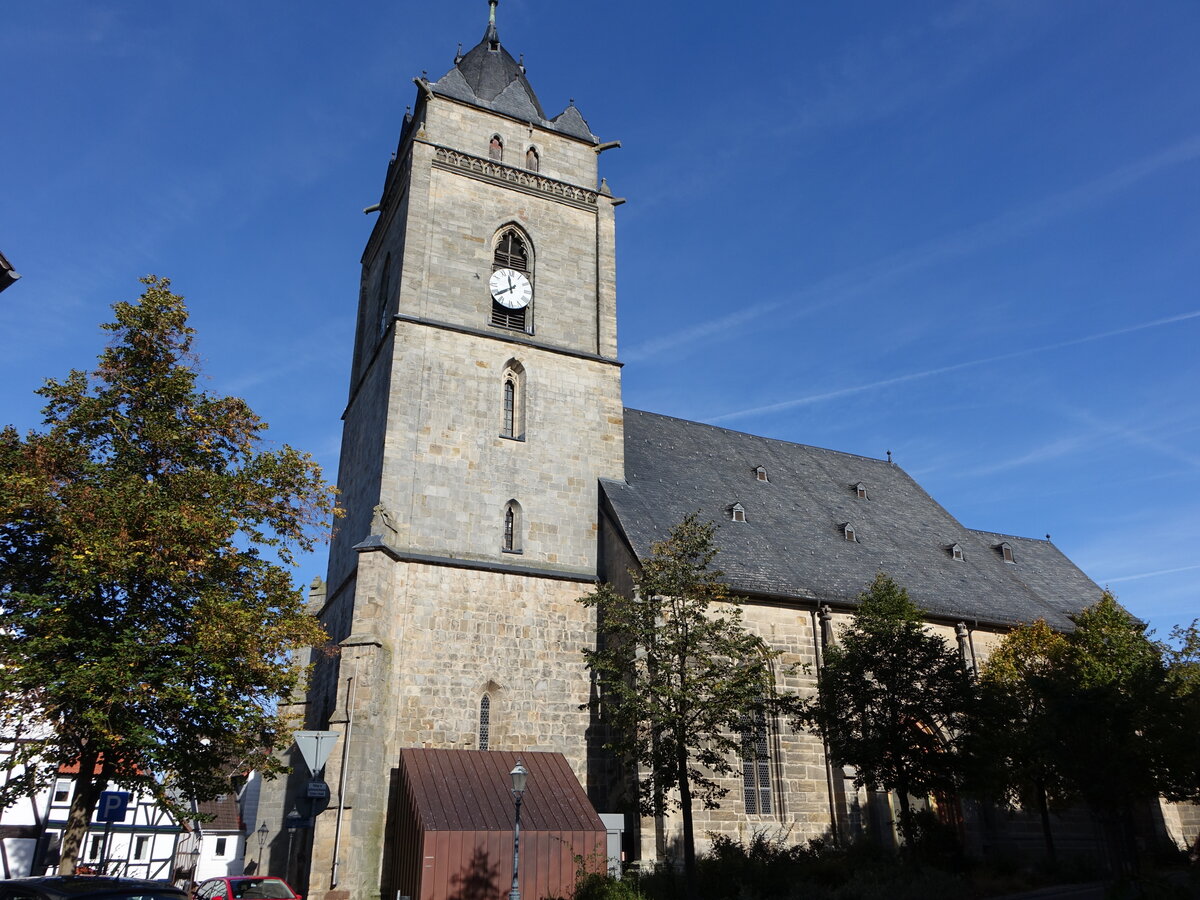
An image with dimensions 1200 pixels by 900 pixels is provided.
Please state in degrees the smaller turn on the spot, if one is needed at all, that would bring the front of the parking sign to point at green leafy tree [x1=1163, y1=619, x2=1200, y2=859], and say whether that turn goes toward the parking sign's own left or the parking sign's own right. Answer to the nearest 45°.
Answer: approximately 45° to the parking sign's own left

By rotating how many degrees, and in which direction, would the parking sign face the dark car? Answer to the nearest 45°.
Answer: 0° — it already faces it

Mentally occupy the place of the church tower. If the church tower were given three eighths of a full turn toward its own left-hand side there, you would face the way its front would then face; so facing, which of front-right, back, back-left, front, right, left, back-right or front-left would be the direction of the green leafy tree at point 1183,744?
front-right

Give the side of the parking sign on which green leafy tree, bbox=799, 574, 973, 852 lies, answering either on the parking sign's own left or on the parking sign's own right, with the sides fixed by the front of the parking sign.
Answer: on the parking sign's own left

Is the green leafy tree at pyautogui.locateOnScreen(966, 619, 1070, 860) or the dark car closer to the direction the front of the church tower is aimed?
the dark car

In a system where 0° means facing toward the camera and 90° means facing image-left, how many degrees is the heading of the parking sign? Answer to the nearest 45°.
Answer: approximately 0°

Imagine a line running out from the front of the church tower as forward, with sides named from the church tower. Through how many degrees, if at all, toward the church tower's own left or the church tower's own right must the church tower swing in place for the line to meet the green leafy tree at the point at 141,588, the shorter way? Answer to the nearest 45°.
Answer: approximately 45° to the church tower's own right

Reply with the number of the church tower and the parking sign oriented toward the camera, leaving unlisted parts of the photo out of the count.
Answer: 2

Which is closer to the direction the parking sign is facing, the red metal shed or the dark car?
the dark car

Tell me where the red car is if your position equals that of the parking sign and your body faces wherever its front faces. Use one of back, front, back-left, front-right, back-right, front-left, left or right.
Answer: front-left
